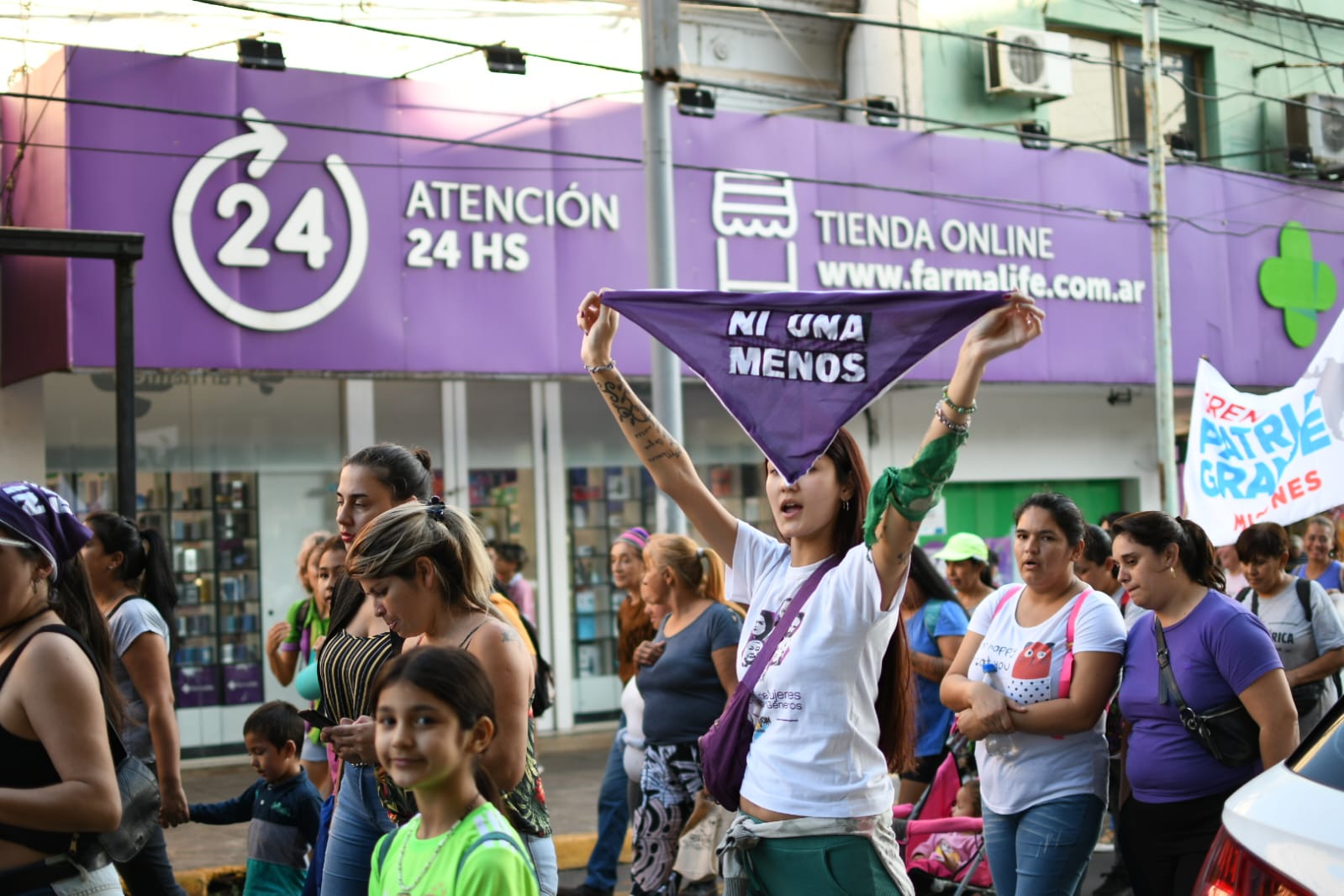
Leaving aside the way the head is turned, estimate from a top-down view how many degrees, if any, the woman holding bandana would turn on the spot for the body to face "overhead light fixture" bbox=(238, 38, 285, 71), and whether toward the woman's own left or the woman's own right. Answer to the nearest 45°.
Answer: approximately 90° to the woman's own right

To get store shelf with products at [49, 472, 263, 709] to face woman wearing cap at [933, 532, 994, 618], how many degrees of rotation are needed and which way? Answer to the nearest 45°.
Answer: approximately 45° to its left

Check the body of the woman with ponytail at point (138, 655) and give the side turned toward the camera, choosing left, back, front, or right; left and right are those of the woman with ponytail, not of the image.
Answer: left
